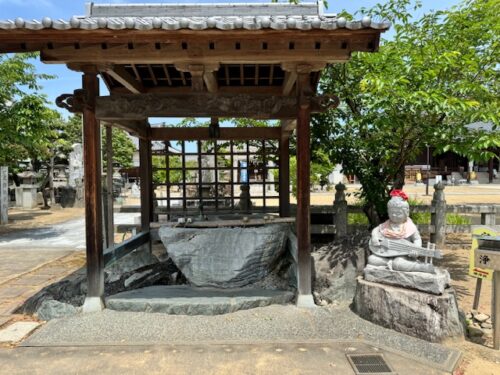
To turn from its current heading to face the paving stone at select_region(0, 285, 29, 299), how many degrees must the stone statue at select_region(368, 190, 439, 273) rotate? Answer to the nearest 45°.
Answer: approximately 90° to its right

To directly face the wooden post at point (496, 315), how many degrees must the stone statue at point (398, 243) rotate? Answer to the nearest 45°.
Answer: approximately 90° to its left

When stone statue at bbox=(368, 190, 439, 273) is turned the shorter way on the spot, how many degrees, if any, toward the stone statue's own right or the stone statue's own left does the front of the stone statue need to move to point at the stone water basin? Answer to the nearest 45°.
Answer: approximately 90° to the stone statue's own right

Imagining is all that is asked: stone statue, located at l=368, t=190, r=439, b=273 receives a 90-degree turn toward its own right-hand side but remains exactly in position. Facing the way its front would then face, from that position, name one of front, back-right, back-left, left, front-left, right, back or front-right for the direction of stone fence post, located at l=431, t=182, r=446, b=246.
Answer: right

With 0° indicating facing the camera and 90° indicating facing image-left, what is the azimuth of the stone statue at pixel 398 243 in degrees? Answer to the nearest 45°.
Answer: approximately 0°

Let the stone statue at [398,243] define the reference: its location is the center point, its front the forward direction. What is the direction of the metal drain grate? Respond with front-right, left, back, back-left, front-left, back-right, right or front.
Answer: front

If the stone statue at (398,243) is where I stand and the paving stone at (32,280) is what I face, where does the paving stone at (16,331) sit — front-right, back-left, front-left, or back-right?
front-left

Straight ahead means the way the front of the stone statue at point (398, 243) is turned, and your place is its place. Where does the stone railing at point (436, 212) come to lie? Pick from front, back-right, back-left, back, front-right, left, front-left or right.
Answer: back

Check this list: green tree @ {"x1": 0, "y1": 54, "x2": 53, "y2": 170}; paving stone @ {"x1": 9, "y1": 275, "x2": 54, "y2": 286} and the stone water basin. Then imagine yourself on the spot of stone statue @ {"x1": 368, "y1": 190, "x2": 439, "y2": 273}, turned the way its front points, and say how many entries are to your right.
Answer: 3

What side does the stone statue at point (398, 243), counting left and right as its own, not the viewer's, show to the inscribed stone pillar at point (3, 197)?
right
